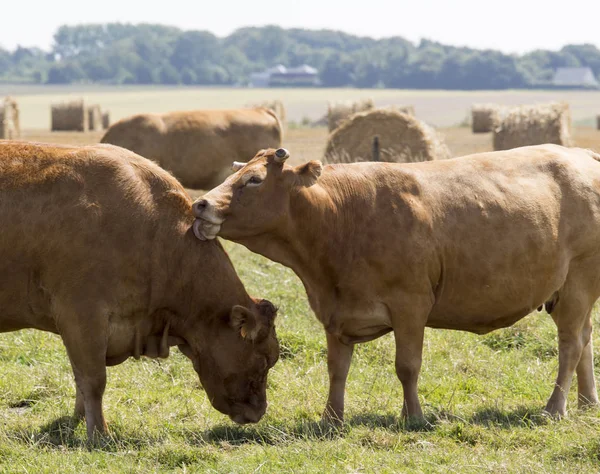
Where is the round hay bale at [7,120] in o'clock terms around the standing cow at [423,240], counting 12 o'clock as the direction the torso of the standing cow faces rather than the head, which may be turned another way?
The round hay bale is roughly at 2 o'clock from the standing cow.

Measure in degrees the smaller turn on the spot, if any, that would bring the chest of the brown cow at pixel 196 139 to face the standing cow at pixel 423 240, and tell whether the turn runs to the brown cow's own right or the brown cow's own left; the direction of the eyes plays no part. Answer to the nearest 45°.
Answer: approximately 90° to the brown cow's own left

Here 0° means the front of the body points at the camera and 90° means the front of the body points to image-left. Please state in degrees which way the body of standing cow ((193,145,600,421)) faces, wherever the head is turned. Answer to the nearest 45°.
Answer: approximately 90°

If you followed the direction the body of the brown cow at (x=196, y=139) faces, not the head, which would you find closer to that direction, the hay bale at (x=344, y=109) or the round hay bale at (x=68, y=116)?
the round hay bale

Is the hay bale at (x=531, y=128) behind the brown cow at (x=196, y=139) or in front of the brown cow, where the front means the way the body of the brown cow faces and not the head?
behind

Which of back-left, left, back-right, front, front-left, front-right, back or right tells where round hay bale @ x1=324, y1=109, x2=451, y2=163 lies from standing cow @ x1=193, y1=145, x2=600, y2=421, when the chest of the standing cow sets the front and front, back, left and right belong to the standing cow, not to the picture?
right

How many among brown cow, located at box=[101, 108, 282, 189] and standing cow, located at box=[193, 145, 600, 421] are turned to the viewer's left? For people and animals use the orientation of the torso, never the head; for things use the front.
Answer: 2
